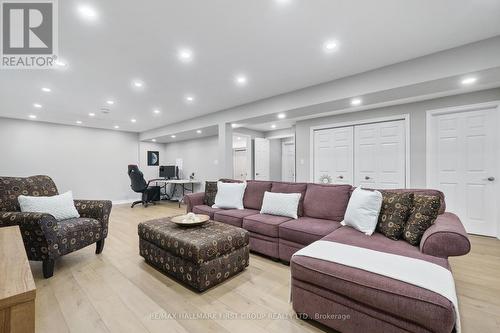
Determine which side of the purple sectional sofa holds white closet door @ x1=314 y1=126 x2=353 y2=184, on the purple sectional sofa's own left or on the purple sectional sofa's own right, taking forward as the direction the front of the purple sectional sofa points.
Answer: on the purple sectional sofa's own right

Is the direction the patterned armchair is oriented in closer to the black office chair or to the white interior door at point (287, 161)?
the white interior door

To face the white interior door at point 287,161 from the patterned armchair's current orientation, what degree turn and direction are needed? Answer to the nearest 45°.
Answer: approximately 45° to its left

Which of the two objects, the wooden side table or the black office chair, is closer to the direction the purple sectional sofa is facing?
the wooden side table

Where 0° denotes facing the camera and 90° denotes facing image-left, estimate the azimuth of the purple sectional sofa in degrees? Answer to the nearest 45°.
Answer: approximately 45°

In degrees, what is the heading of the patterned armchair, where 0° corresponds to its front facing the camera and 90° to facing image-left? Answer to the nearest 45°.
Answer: approximately 315°

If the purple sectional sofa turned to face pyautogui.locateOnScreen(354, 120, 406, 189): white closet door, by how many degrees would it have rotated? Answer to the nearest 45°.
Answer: approximately 135° to its right
